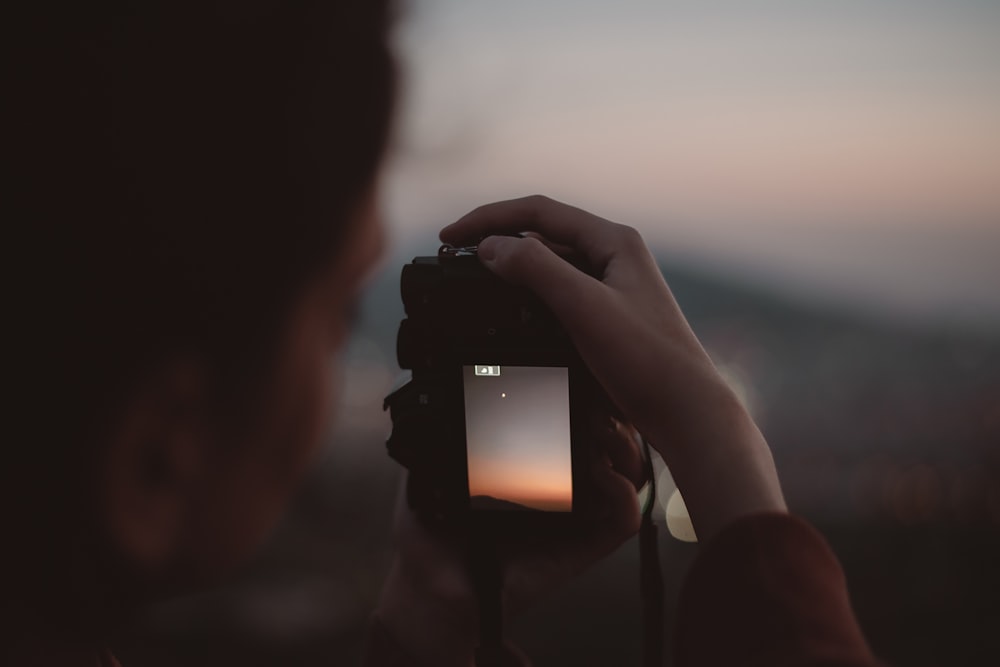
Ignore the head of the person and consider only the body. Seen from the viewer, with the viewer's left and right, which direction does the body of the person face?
facing away from the viewer and to the right of the viewer
